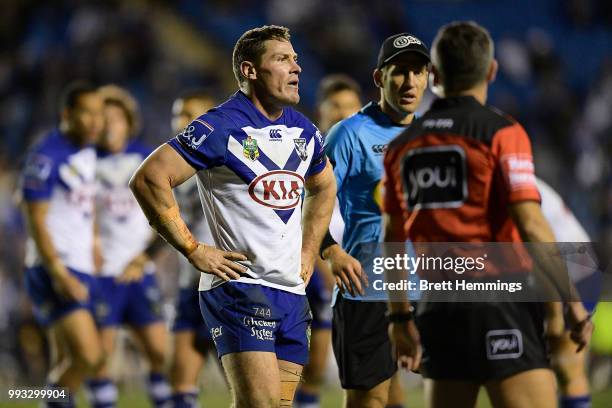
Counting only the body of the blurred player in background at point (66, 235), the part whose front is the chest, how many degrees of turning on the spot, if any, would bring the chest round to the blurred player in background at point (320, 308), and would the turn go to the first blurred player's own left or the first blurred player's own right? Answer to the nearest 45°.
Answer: approximately 45° to the first blurred player's own left

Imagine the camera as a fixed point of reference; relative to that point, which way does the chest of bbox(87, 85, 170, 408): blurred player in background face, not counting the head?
toward the camera

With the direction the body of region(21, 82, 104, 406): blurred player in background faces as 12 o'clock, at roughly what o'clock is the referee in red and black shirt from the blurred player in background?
The referee in red and black shirt is roughly at 1 o'clock from the blurred player in background.

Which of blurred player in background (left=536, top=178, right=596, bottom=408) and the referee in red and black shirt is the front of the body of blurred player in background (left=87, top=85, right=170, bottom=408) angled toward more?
the referee in red and black shirt

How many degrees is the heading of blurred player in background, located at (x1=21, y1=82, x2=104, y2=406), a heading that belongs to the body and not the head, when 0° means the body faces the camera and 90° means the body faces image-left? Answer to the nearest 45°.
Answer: approximately 315°

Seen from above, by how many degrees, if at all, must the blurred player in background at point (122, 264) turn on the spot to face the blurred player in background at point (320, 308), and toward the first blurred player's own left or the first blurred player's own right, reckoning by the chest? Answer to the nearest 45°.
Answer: approximately 45° to the first blurred player's own left

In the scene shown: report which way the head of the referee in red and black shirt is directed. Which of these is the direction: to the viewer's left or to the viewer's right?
to the viewer's left

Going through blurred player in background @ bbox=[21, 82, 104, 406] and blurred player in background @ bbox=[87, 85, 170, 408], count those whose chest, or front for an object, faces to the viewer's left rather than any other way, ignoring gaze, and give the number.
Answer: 0

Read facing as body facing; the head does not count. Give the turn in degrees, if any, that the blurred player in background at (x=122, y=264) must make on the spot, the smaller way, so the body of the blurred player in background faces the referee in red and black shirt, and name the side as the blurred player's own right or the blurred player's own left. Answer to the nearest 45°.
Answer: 0° — they already face them
